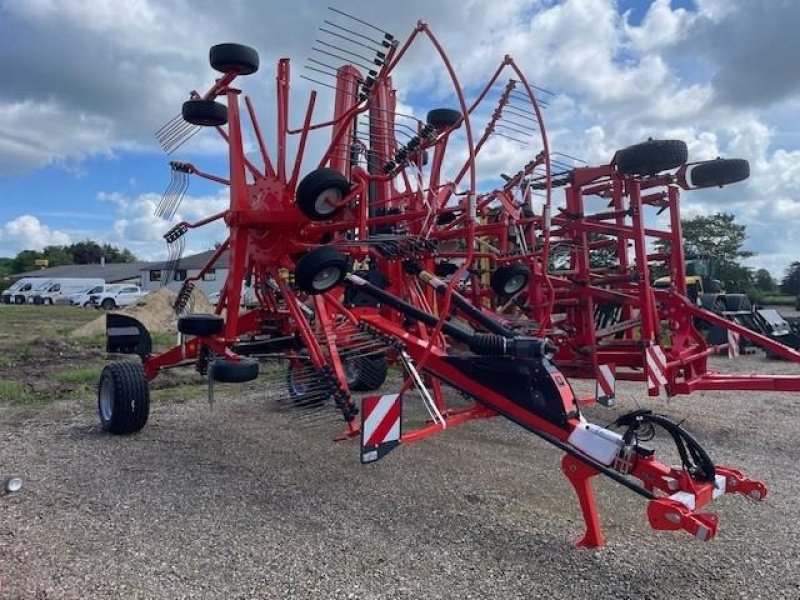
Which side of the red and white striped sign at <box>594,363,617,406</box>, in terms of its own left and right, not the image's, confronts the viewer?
front

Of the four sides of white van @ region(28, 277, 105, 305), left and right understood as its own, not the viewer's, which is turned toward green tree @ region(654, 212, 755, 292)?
left

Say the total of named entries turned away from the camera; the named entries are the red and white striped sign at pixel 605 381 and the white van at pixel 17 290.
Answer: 0

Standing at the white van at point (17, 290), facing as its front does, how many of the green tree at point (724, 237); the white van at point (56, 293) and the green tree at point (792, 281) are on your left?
3

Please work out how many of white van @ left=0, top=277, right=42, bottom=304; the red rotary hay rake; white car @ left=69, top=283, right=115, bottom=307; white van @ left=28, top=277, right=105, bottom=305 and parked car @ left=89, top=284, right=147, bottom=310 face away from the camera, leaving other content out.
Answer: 0

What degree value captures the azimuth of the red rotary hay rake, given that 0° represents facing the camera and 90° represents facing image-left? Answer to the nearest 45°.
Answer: approximately 315°

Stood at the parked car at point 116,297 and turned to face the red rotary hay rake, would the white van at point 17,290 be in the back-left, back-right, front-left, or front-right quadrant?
back-right

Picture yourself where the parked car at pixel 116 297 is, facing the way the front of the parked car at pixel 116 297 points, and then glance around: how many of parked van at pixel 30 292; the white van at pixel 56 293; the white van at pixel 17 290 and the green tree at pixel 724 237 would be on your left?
1

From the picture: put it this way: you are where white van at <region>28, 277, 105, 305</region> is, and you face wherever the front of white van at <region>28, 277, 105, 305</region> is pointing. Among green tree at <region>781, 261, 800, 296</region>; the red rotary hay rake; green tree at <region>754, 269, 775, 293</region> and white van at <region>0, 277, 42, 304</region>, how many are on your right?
1

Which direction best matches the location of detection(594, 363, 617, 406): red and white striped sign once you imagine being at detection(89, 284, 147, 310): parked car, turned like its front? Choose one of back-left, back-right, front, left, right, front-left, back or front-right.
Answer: front-left

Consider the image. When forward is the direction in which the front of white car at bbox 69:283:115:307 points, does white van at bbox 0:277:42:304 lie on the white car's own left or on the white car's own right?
on the white car's own right

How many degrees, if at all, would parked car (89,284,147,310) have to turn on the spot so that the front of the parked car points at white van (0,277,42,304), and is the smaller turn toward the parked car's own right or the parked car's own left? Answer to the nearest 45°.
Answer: approximately 90° to the parked car's own right

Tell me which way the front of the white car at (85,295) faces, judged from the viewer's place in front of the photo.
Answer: facing the viewer and to the left of the viewer

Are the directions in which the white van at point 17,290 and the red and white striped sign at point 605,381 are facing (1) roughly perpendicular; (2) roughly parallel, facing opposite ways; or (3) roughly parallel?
roughly parallel

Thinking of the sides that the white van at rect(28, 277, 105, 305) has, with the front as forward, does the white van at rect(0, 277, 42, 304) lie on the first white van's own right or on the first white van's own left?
on the first white van's own right

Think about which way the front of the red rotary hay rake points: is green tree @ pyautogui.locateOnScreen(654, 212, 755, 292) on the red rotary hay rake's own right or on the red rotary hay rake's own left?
on the red rotary hay rake's own left
